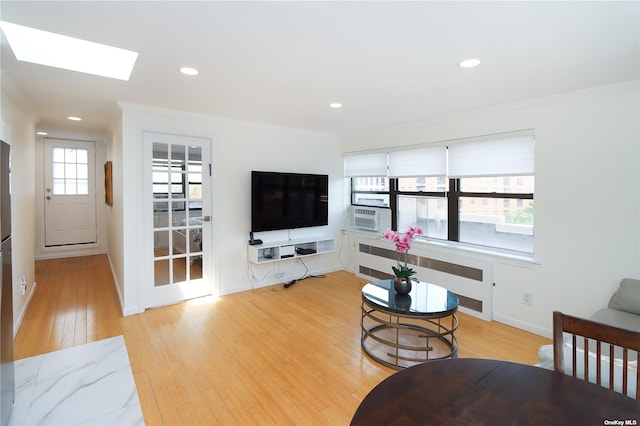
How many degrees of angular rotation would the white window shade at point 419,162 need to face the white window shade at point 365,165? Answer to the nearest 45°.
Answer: approximately 90° to its right

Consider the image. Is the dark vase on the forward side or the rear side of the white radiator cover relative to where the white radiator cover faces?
on the forward side

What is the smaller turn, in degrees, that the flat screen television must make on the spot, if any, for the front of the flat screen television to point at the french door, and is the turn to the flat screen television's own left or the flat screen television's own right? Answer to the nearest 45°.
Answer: approximately 90° to the flat screen television's own right

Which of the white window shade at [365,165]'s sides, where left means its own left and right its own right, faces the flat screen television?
front

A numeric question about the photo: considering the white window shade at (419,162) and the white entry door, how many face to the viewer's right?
0

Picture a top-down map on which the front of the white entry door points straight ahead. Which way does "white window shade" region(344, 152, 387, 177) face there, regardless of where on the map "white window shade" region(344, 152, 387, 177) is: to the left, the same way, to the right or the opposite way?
to the right

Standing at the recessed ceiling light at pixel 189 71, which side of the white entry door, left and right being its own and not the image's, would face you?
front

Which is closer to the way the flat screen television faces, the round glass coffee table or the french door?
the round glass coffee table

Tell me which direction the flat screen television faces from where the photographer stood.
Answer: facing the viewer and to the right of the viewer

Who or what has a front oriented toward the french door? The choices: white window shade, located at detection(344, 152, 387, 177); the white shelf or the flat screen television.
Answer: the white window shade

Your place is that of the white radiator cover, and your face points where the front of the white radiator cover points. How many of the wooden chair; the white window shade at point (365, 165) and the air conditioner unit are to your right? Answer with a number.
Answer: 2
